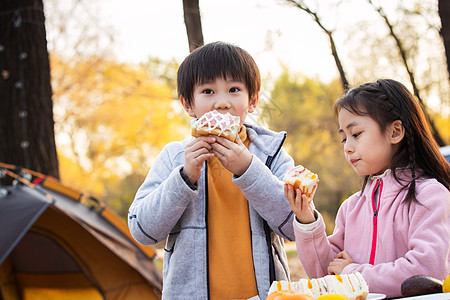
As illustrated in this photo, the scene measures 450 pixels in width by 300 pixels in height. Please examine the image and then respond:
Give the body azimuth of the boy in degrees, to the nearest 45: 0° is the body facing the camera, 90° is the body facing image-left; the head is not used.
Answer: approximately 0°

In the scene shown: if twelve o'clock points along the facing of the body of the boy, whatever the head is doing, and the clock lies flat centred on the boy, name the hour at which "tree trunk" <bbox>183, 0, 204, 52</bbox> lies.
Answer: The tree trunk is roughly at 6 o'clock from the boy.

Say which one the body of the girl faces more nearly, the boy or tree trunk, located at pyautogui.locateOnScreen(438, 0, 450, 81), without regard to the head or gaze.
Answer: the boy

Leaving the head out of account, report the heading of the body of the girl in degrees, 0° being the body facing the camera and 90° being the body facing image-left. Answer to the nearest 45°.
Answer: approximately 45°

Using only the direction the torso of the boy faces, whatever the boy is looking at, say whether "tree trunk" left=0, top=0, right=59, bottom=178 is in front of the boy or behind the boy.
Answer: behind

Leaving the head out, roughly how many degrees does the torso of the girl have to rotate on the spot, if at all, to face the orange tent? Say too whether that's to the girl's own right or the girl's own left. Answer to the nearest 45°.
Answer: approximately 90° to the girl's own right
